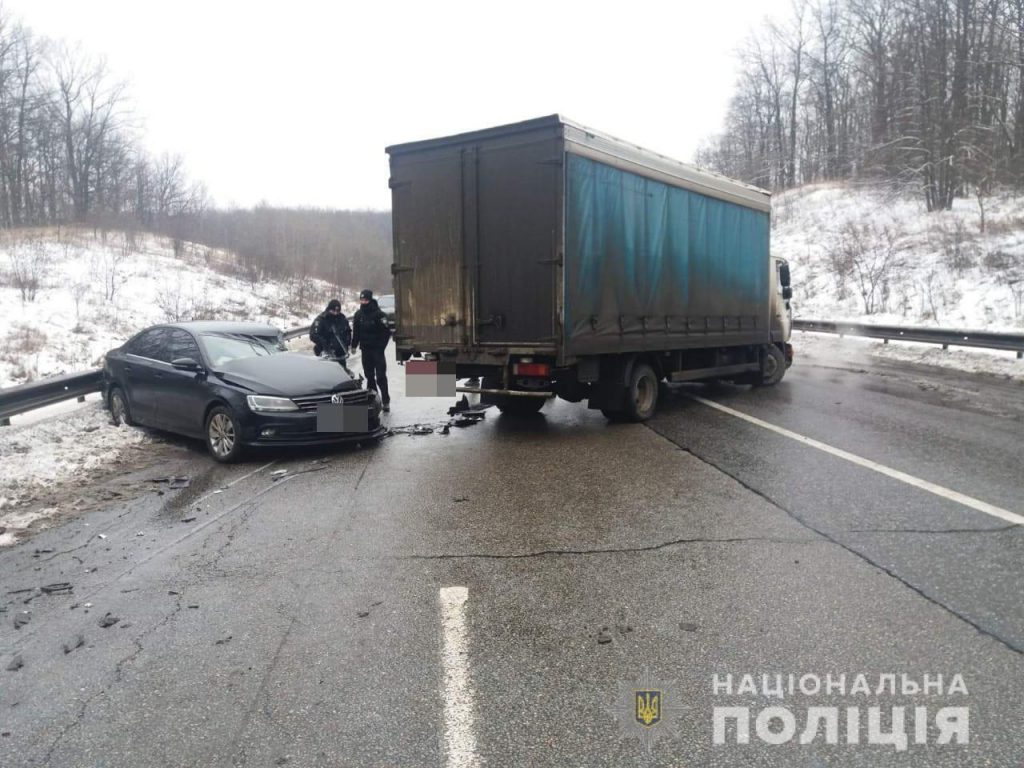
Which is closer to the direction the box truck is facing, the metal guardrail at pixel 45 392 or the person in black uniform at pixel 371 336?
the person in black uniform

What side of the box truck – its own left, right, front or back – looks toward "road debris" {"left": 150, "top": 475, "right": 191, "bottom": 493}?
back

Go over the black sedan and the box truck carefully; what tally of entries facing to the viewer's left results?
0

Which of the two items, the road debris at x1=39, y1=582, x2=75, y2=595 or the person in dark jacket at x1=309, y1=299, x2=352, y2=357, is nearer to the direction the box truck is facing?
the person in dark jacket

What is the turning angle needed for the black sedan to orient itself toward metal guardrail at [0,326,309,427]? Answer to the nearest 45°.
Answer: approximately 180°

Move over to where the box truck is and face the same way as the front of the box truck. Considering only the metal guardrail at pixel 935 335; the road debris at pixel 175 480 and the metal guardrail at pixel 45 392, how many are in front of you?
1

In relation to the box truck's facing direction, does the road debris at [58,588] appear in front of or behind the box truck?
behind

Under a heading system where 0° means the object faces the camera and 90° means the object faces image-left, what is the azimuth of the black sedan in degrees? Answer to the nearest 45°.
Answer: approximately 315°

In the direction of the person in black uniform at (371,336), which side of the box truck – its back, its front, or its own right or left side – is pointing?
back

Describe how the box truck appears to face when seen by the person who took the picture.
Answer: facing away from the viewer and to the right of the viewer

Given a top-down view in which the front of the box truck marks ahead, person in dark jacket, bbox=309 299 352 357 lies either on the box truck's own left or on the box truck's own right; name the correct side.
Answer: on the box truck's own left

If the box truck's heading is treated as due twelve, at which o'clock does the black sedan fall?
The black sedan is roughly at 7 o'clock from the box truck.
